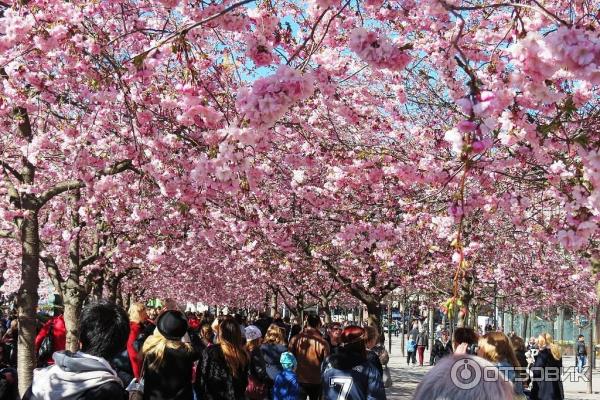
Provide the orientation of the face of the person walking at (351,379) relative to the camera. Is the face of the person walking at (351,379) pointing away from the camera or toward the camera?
away from the camera

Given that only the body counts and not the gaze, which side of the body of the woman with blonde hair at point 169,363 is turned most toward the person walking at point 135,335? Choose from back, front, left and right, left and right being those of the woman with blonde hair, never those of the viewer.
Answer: front

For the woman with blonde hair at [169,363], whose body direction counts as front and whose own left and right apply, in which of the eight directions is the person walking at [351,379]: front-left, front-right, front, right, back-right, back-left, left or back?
right

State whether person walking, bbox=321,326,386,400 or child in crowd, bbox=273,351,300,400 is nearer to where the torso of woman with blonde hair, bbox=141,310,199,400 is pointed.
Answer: the child in crowd

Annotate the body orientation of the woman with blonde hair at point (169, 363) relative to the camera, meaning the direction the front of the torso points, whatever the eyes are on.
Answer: away from the camera

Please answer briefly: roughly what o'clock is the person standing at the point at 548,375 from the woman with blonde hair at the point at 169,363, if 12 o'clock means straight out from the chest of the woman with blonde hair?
The person standing is roughly at 2 o'clock from the woman with blonde hair.

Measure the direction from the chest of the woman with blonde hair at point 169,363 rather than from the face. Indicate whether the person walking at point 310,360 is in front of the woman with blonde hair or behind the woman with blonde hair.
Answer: in front

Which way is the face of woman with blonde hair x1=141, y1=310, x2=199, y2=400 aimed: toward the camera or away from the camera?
away from the camera

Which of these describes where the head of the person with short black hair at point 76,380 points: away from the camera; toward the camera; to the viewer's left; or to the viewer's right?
away from the camera

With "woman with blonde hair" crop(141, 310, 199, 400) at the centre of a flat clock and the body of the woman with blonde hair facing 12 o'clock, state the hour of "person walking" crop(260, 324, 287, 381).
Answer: The person walking is roughly at 1 o'clock from the woman with blonde hair.

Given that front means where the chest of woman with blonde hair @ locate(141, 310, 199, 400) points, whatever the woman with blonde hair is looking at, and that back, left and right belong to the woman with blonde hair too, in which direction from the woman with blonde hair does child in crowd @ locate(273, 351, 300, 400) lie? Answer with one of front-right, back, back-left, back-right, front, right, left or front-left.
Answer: front-right
